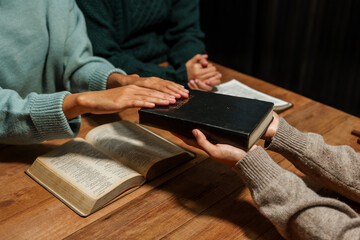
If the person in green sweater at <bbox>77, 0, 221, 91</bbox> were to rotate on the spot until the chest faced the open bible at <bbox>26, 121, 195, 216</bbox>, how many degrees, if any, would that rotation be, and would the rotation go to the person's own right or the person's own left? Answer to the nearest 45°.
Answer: approximately 45° to the person's own right

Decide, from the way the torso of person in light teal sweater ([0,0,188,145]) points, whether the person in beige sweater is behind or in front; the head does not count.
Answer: in front

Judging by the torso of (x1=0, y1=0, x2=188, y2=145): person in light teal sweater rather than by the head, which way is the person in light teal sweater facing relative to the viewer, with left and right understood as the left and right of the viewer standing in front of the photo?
facing the viewer and to the right of the viewer

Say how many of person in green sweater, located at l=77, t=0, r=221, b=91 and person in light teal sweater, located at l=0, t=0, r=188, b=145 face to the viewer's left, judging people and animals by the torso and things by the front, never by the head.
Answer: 0

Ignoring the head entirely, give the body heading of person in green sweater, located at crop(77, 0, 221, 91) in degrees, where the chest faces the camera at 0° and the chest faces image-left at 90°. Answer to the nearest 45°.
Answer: approximately 315°
